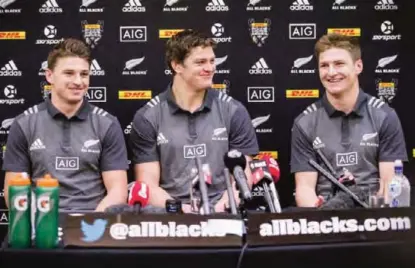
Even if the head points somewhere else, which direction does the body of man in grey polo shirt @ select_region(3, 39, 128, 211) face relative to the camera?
toward the camera

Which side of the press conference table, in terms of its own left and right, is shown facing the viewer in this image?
front

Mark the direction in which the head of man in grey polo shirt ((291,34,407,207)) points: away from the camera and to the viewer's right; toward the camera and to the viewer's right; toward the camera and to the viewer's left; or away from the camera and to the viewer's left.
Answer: toward the camera and to the viewer's left

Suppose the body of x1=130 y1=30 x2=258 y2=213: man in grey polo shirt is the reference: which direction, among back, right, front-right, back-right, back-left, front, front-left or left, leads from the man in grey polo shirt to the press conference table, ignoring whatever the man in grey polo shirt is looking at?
front

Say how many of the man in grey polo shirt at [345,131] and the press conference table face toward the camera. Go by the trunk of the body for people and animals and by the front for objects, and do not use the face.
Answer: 2

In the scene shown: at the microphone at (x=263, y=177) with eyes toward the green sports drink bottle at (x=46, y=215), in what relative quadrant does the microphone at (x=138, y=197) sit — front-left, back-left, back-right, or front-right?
front-right

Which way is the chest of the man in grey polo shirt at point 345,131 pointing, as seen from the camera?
toward the camera

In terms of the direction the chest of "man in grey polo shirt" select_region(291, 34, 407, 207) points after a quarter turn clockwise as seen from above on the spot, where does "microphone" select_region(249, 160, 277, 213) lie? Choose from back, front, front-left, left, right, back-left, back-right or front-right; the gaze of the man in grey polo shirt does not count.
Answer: left

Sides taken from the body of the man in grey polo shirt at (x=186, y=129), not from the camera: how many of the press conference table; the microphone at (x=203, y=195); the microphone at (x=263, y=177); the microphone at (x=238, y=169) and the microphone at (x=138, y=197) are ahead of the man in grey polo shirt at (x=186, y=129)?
5

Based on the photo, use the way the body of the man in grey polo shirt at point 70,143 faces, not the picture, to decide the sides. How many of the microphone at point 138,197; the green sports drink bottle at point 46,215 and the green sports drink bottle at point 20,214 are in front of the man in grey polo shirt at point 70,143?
3
